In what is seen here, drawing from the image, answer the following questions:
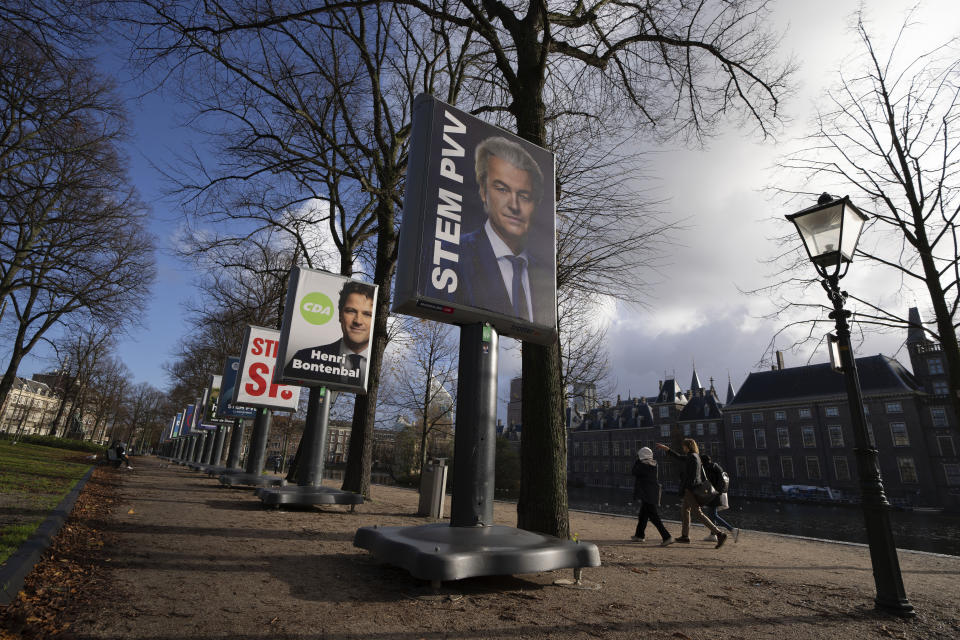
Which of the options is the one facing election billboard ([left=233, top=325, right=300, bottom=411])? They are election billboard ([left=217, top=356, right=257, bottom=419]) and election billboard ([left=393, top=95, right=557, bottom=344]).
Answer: election billboard ([left=217, top=356, right=257, bottom=419])

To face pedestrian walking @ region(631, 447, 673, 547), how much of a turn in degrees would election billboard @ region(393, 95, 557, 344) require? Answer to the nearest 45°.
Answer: approximately 90° to its left

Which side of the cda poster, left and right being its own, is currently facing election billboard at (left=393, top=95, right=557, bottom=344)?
front

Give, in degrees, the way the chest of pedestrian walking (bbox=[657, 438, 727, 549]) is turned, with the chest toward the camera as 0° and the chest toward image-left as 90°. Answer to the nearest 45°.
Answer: approximately 90°

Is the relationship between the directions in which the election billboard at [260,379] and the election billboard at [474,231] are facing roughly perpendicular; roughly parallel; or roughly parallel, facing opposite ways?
roughly parallel

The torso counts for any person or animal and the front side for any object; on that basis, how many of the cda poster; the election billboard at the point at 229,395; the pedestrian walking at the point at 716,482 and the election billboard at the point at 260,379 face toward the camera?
3

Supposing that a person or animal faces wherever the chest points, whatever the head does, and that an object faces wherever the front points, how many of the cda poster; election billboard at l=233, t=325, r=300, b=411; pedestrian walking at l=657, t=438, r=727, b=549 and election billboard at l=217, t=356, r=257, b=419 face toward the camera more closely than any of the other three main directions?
3

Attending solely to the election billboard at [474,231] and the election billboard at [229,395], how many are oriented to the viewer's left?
0

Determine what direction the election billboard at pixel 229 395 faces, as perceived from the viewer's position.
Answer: facing the viewer

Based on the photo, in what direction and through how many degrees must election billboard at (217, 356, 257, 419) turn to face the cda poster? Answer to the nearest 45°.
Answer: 0° — it already faces it
